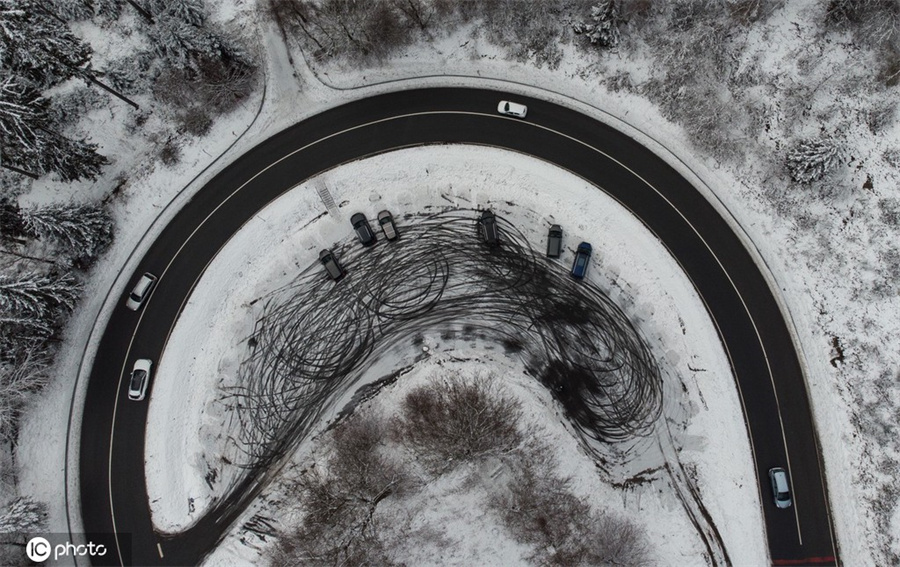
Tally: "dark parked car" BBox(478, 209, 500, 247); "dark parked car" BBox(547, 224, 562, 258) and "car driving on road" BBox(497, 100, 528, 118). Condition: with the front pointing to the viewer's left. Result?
1

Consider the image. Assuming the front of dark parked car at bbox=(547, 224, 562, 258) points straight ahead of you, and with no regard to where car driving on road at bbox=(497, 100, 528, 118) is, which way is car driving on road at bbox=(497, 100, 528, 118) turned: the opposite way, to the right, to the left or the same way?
to the left

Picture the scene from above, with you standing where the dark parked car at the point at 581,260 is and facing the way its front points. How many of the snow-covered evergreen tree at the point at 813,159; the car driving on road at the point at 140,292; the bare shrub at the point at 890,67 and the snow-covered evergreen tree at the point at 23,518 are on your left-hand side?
2

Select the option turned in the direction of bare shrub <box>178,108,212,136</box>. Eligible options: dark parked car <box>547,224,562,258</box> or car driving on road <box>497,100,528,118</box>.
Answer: the car driving on road

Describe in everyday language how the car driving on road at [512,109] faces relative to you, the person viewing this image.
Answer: facing to the left of the viewer

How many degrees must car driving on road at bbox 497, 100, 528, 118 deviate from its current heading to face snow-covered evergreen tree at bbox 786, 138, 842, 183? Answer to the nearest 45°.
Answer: approximately 180°

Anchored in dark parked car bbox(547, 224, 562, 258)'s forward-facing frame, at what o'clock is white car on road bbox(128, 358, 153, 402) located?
The white car on road is roughly at 9 o'clock from the dark parked car.

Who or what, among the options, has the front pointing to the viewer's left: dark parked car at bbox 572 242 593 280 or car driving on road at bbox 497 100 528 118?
the car driving on road
